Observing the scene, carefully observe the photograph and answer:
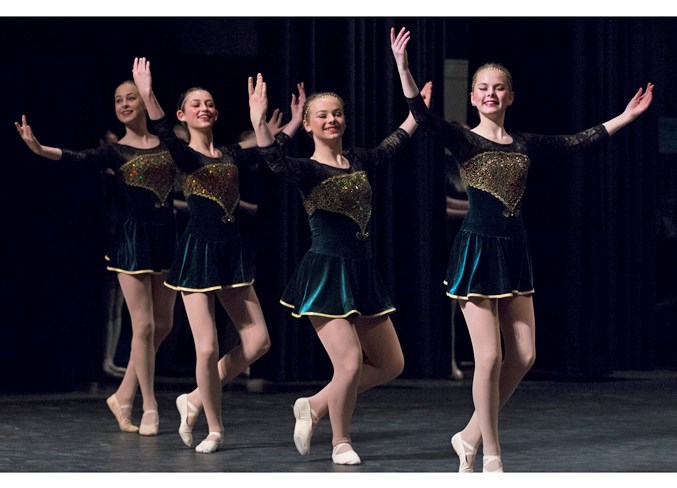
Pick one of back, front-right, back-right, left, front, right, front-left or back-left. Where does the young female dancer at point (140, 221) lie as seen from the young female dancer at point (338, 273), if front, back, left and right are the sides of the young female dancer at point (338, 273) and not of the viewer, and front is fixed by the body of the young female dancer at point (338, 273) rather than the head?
back

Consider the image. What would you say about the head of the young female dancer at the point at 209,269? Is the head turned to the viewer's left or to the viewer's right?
to the viewer's right

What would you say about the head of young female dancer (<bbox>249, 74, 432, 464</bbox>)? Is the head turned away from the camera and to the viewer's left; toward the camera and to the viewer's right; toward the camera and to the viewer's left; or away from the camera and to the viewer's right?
toward the camera and to the viewer's right

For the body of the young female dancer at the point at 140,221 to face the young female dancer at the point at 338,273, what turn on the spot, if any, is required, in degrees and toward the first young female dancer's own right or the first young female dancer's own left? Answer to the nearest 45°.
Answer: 0° — they already face them

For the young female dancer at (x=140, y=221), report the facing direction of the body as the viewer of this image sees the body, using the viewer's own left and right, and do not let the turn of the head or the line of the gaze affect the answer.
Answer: facing the viewer and to the right of the viewer

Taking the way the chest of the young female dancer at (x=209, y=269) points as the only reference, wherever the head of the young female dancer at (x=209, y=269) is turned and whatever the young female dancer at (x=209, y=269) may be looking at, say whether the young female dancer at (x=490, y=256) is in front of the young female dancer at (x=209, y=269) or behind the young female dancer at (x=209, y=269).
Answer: in front
